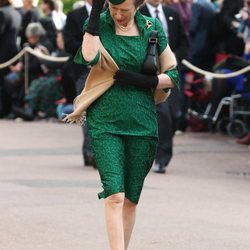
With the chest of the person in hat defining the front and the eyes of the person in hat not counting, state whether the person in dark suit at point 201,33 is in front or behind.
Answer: behind

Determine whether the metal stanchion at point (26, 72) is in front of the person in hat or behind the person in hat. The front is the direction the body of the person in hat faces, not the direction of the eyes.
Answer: behind

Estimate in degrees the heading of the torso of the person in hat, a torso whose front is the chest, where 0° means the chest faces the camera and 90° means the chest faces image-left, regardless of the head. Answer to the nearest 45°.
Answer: approximately 0°

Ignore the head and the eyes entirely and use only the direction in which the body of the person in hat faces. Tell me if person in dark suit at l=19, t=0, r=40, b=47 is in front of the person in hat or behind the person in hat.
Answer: behind

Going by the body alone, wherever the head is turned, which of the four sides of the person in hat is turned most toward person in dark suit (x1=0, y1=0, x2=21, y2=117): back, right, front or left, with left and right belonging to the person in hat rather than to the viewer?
back
